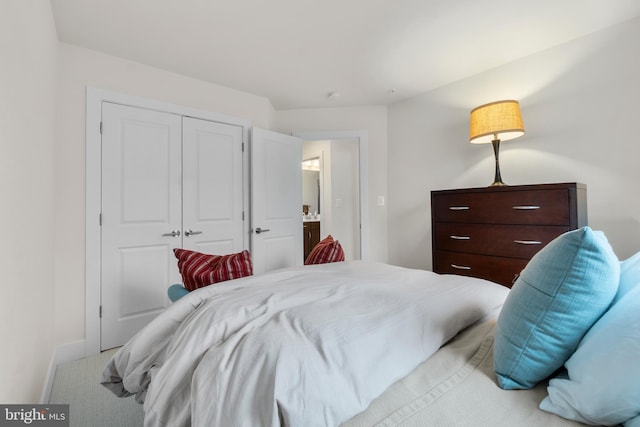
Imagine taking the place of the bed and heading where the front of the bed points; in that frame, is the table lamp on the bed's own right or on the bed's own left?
on the bed's own right

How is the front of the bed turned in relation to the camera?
facing away from the viewer and to the left of the viewer

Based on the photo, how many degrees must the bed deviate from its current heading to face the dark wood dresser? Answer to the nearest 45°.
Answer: approximately 90° to its right

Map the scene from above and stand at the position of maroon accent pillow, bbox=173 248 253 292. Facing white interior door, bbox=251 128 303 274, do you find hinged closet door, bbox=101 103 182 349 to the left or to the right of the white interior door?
left

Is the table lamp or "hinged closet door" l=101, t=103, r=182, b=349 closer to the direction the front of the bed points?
the hinged closet door

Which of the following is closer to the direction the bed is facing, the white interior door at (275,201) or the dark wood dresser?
the white interior door

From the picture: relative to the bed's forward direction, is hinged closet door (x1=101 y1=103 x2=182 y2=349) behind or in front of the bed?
in front

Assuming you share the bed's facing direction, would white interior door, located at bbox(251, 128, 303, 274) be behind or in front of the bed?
in front
